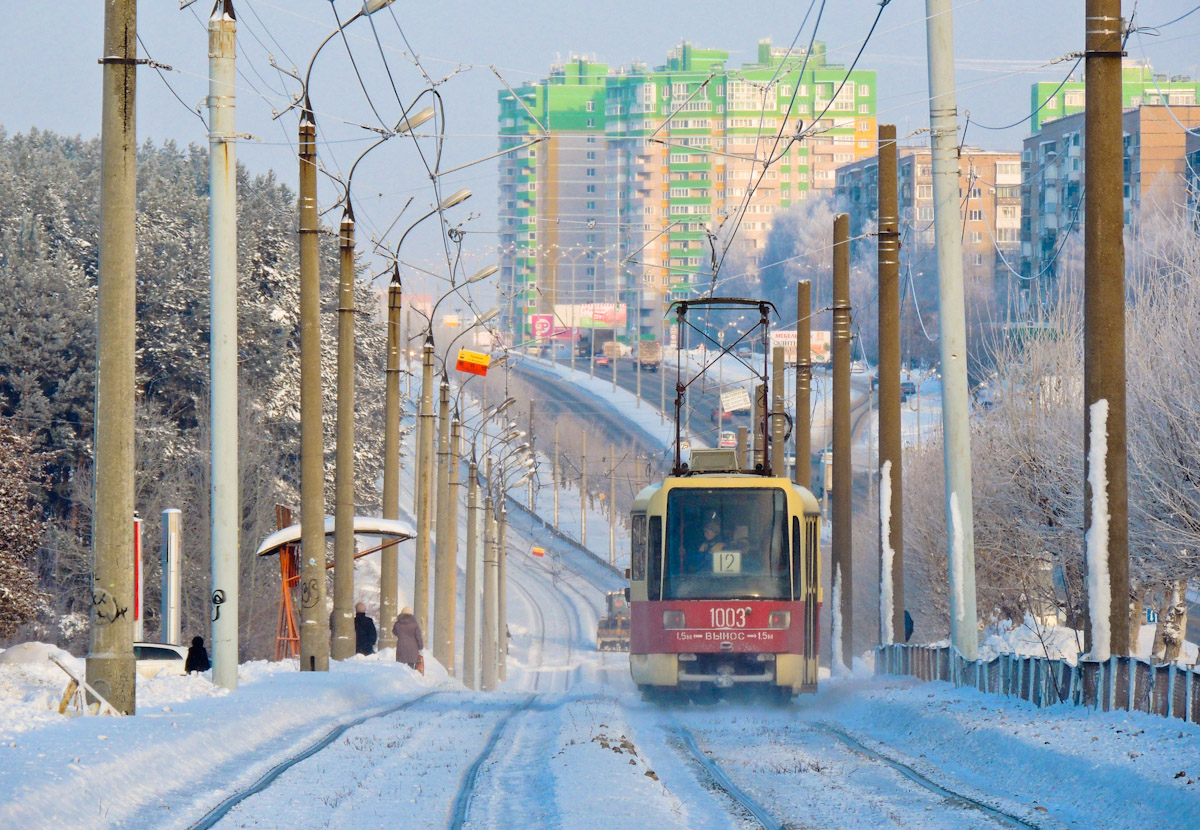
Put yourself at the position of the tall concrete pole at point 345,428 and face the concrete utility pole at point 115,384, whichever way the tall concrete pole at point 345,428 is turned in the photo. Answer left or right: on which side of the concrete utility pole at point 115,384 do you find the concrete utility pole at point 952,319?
left

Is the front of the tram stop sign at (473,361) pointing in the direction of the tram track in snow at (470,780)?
yes

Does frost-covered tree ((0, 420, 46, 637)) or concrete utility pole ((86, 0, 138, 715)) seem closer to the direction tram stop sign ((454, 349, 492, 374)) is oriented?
the concrete utility pole

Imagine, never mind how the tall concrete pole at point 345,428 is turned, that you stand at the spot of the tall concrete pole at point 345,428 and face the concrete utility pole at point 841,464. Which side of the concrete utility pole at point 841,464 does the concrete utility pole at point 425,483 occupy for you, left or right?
left

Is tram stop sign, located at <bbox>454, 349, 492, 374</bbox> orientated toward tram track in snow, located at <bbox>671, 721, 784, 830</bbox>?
yes

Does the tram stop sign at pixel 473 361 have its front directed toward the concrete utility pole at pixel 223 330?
yes

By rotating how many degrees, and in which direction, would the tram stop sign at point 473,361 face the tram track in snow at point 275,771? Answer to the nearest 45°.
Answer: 0° — it already faces it

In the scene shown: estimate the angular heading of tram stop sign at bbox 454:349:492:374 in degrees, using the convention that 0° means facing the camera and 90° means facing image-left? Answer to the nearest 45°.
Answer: approximately 0°
